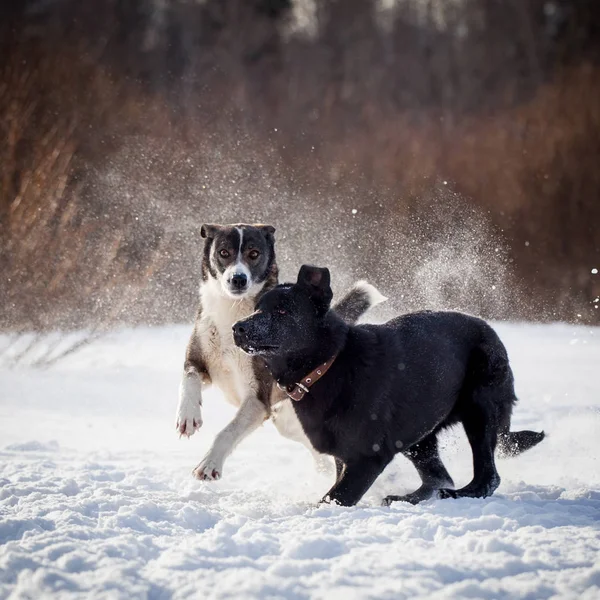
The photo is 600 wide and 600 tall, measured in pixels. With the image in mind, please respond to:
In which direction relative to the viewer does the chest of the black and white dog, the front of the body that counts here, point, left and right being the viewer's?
facing the viewer and to the left of the viewer

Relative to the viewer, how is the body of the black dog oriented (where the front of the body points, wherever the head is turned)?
to the viewer's left

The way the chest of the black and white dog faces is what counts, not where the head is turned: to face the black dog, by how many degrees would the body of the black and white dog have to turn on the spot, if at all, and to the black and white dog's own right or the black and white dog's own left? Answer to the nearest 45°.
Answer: approximately 90° to the black and white dog's own left

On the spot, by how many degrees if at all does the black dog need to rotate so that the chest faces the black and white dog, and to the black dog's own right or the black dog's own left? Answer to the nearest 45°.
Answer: approximately 45° to the black dog's own right

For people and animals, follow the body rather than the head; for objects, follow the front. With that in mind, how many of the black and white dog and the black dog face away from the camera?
0
